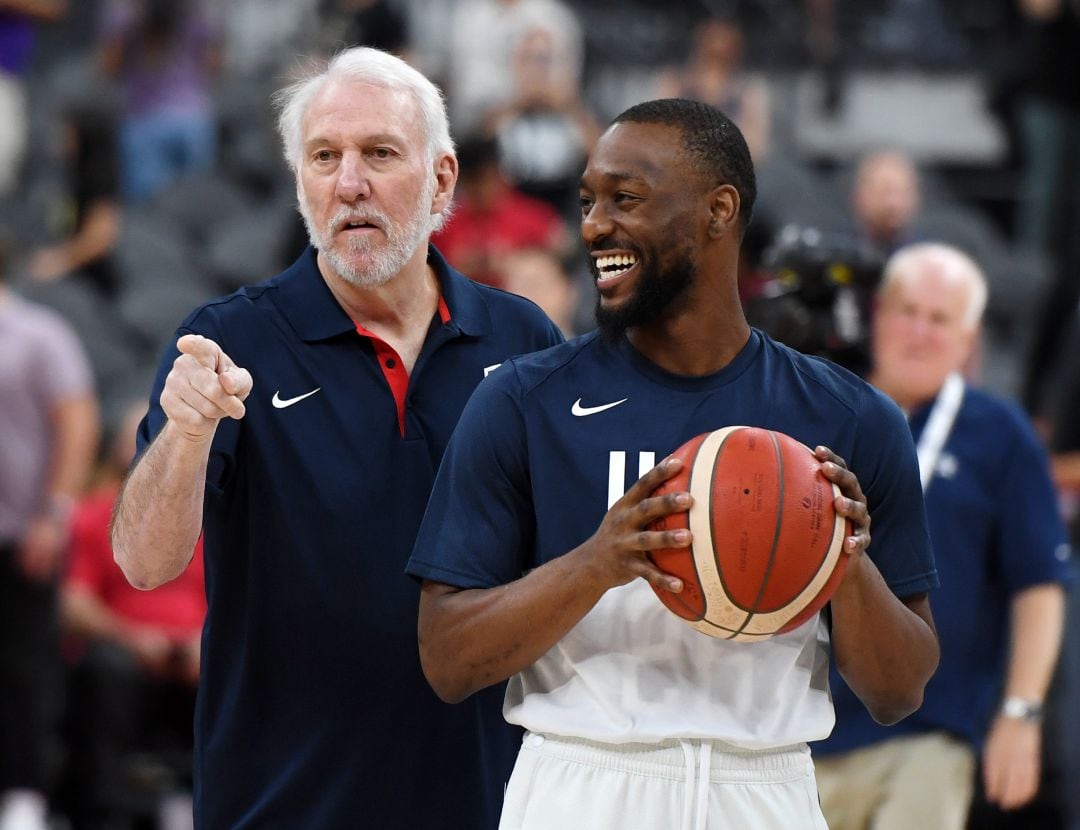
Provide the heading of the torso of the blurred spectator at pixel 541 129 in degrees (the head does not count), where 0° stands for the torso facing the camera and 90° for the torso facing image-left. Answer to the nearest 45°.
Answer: approximately 0°

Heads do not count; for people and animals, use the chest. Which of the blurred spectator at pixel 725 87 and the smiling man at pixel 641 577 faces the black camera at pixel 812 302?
the blurred spectator

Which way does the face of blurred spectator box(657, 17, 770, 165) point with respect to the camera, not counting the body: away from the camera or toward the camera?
toward the camera

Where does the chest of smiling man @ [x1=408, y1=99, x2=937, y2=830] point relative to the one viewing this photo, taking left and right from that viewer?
facing the viewer

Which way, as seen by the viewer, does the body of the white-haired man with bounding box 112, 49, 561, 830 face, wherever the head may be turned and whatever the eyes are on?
toward the camera

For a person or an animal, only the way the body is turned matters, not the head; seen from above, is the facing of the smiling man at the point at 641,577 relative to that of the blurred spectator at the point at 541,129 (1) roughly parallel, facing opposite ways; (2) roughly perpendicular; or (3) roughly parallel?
roughly parallel

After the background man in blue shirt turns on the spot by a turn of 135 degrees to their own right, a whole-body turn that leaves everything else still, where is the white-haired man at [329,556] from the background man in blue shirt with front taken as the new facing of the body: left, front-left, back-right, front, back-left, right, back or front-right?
back-left

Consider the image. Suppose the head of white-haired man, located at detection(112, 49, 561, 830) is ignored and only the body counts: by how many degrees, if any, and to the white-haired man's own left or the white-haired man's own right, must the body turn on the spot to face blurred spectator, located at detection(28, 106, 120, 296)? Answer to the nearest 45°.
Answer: approximately 180°

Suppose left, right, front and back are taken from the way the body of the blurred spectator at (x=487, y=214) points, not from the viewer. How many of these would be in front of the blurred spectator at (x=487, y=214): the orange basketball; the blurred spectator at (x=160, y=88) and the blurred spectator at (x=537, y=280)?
2

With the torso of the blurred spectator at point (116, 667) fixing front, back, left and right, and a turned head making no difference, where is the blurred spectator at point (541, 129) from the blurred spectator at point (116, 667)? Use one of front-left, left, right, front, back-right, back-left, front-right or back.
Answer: left

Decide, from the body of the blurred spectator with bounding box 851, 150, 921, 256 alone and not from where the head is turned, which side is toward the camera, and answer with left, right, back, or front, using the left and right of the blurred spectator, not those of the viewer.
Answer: front

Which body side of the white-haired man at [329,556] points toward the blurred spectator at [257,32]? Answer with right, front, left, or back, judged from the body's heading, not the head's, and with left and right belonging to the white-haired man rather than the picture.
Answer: back

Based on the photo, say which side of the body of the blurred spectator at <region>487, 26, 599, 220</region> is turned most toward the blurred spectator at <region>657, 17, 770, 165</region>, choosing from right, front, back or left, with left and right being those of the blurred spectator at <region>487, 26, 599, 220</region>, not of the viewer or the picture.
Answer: left

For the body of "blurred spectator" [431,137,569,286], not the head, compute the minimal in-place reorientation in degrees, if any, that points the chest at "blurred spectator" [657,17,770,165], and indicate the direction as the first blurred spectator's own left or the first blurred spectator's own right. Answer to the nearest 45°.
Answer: approximately 135° to the first blurred spectator's own left

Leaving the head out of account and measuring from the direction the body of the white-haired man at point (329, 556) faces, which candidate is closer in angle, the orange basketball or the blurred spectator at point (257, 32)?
the orange basketball

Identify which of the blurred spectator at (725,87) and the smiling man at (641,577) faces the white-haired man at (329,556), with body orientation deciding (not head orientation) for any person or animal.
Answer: the blurred spectator
